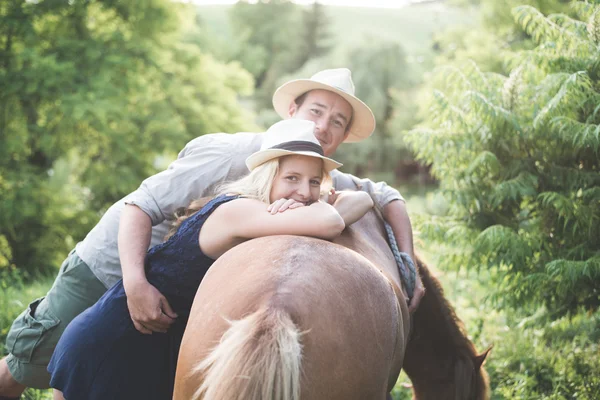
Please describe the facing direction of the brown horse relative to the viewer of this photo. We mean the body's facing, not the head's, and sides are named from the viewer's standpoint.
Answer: facing away from the viewer and to the right of the viewer

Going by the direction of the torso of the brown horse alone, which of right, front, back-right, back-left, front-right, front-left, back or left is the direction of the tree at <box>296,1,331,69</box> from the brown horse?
front-left

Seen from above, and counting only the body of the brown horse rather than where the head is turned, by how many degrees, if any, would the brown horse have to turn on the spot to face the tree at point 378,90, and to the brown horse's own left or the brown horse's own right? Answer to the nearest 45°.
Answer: approximately 45° to the brown horse's own left

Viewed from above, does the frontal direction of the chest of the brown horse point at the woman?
no

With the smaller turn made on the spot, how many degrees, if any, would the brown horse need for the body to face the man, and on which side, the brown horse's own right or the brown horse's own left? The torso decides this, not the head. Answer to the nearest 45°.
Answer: approximately 90° to the brown horse's own left

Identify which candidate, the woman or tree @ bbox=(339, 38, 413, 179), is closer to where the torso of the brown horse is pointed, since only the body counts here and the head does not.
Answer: the tree
